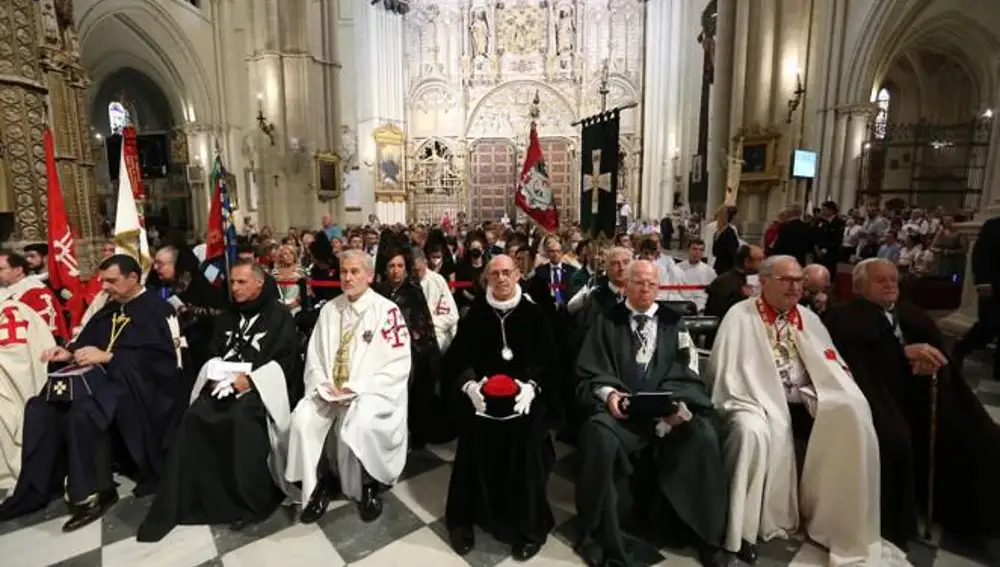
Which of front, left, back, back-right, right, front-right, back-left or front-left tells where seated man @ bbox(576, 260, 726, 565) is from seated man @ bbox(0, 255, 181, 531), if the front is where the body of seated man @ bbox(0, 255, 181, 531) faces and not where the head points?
left

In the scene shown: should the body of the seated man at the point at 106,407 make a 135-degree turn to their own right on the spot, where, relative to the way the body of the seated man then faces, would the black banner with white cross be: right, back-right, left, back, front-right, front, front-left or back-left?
right

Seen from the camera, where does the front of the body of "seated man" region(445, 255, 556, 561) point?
toward the camera

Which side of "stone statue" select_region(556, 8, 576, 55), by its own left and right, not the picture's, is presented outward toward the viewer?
front

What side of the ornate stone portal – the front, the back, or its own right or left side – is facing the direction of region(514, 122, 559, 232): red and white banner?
front

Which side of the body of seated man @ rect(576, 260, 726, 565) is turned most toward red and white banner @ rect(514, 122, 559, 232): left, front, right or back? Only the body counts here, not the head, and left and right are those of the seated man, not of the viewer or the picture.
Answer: back

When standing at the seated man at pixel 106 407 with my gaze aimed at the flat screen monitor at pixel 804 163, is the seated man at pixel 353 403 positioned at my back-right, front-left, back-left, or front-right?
front-right

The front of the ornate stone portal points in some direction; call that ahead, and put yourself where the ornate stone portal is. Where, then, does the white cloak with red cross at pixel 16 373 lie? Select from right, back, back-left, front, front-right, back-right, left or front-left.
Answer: front

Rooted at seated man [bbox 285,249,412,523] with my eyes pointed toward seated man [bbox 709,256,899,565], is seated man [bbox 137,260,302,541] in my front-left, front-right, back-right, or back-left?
back-right

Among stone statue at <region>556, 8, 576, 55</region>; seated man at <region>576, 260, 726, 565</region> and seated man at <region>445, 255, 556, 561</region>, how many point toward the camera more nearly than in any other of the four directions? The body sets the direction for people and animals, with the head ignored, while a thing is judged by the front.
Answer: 3

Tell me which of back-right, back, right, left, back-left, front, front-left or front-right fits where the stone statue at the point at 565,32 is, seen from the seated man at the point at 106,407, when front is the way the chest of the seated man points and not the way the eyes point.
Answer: back

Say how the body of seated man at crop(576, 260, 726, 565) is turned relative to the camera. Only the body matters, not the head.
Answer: toward the camera

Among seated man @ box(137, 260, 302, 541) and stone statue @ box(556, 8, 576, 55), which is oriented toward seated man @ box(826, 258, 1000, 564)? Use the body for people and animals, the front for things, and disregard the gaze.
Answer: the stone statue

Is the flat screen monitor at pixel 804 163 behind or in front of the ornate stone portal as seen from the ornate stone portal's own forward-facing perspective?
in front
